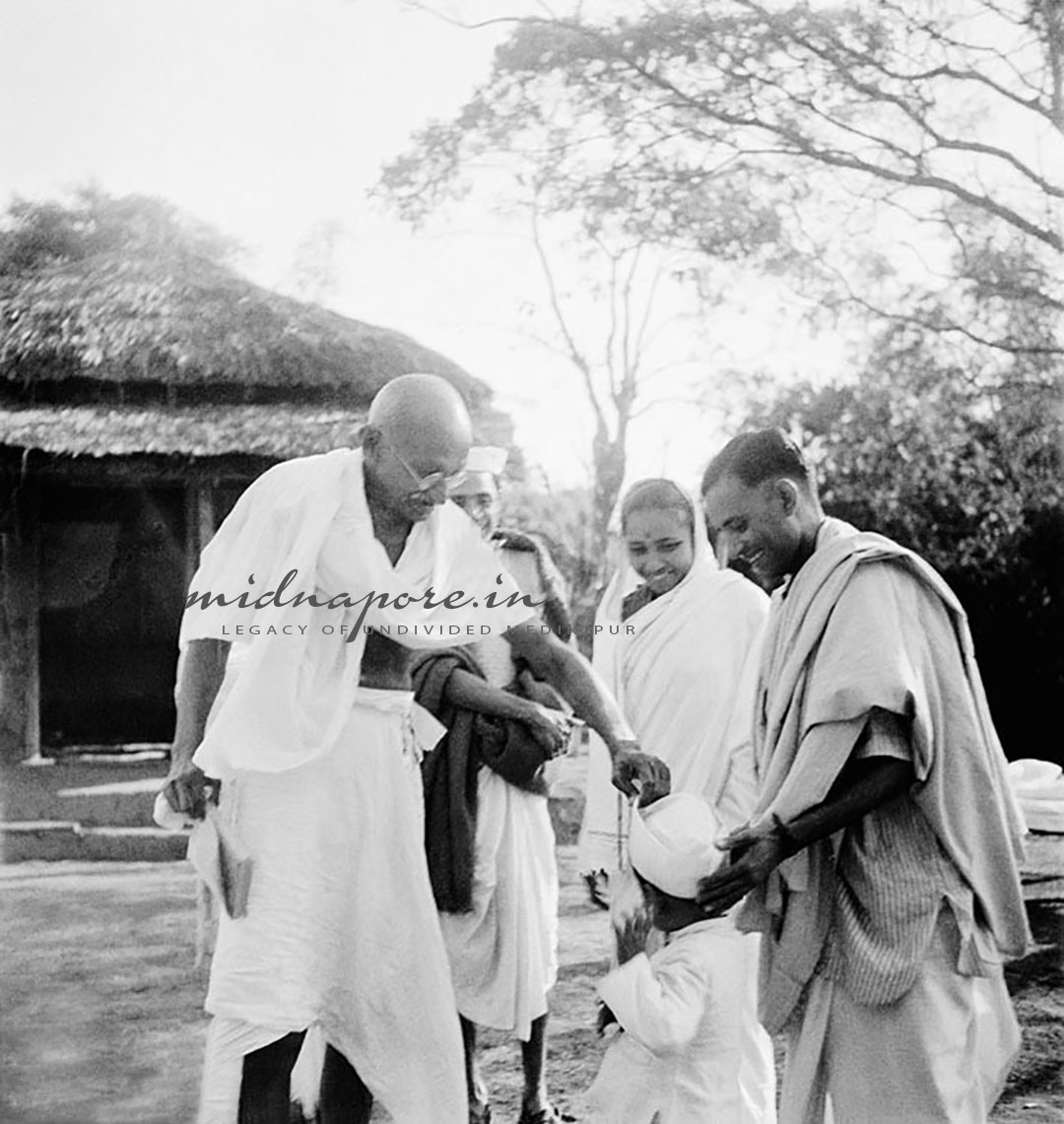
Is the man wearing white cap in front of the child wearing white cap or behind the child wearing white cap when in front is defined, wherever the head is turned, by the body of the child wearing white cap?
in front

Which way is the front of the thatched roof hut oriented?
toward the camera

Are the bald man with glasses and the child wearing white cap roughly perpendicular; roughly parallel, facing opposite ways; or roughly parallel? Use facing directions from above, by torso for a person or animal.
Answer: roughly parallel, facing opposite ways

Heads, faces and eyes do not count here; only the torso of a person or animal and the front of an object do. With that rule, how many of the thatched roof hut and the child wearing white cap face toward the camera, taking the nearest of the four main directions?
1

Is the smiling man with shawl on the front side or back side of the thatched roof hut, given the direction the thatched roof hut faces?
on the front side

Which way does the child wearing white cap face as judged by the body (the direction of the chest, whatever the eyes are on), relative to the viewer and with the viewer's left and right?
facing away from the viewer and to the left of the viewer

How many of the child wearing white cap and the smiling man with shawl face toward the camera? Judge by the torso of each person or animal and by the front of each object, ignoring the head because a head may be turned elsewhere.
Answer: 0

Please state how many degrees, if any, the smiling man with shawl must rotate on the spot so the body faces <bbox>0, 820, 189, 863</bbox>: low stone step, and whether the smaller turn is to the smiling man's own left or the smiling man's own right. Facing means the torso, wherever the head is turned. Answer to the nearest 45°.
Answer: approximately 45° to the smiling man's own right

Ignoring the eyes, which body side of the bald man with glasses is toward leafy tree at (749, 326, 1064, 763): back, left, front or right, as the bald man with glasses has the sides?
left

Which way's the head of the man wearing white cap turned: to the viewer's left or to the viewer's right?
to the viewer's right

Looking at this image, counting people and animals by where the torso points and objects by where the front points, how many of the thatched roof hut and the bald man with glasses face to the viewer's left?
0

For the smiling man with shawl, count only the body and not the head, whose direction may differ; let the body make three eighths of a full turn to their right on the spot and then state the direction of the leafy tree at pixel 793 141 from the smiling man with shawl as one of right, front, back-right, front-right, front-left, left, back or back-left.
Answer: front-left

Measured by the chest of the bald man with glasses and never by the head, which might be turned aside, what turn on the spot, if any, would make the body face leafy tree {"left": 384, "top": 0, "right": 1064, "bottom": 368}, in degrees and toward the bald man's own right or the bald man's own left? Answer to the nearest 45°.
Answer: approximately 90° to the bald man's own left

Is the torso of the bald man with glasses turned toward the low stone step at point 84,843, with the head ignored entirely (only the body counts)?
no

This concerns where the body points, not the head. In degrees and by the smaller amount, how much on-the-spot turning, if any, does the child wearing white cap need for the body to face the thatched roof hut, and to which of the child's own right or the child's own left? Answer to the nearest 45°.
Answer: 0° — they already face it

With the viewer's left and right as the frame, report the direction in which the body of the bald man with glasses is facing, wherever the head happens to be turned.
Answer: facing the viewer and to the right of the viewer

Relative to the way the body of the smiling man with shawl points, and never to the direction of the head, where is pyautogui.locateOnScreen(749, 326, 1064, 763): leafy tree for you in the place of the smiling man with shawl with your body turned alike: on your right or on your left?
on your right
